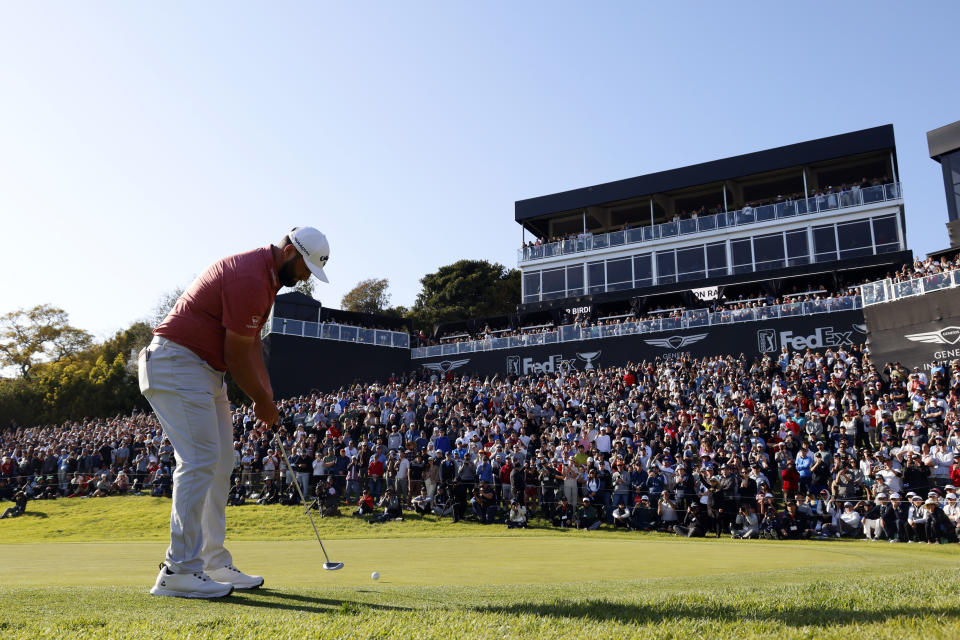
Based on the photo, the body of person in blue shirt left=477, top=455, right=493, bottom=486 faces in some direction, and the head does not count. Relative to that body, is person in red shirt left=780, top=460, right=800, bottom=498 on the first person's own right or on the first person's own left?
on the first person's own left

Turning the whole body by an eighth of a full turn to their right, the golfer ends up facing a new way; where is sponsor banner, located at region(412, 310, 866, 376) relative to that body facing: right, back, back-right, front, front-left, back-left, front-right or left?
left

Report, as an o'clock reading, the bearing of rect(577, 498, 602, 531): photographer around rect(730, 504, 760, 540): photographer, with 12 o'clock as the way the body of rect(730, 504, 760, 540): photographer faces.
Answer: rect(577, 498, 602, 531): photographer is roughly at 2 o'clock from rect(730, 504, 760, 540): photographer.

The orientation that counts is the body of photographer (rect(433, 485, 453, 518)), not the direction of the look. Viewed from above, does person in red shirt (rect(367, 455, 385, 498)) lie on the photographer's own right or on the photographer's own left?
on the photographer's own right

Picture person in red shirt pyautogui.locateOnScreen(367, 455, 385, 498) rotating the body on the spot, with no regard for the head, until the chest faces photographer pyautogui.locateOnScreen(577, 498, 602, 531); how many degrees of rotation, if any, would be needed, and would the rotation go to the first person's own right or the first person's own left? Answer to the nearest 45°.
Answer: approximately 45° to the first person's own left

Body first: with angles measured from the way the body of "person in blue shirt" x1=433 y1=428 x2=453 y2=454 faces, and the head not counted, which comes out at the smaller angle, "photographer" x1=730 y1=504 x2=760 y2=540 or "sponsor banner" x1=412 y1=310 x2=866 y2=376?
the photographer

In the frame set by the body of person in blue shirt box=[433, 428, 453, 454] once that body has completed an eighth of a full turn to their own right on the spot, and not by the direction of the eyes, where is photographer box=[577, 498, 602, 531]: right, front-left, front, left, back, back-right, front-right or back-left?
left

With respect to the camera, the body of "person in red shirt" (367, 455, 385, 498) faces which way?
toward the camera

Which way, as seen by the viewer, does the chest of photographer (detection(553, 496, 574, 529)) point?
toward the camera

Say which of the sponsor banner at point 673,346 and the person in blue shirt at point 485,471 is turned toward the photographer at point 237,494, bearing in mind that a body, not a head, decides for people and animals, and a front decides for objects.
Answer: the sponsor banner

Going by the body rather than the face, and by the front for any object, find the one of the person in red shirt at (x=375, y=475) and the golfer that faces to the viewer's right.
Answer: the golfer

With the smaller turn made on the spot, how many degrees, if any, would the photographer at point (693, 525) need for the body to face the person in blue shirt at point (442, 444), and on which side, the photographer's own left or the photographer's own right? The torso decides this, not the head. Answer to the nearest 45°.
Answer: approximately 90° to the photographer's own right

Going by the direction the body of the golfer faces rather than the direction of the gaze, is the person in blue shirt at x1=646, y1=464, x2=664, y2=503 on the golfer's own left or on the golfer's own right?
on the golfer's own left

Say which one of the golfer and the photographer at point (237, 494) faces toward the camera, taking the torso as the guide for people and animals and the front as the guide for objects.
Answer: the photographer

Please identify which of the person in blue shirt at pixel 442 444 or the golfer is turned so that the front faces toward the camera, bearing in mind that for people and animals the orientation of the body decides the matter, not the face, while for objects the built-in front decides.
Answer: the person in blue shirt

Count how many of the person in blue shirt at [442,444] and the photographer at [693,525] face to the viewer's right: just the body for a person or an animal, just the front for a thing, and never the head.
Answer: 0

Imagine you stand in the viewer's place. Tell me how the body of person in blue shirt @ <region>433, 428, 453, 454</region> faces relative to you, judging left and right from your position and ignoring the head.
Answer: facing the viewer

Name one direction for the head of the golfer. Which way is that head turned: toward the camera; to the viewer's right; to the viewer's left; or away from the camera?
to the viewer's right

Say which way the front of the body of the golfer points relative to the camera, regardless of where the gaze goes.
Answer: to the viewer's right

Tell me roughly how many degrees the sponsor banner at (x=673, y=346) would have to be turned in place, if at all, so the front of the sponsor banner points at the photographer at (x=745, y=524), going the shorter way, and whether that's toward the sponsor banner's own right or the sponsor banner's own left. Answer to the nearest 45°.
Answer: approximately 45° to the sponsor banner's own left

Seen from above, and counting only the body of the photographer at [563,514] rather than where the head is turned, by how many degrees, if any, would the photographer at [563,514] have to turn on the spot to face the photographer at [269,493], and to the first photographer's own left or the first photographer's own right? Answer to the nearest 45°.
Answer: approximately 90° to the first photographer's own right
